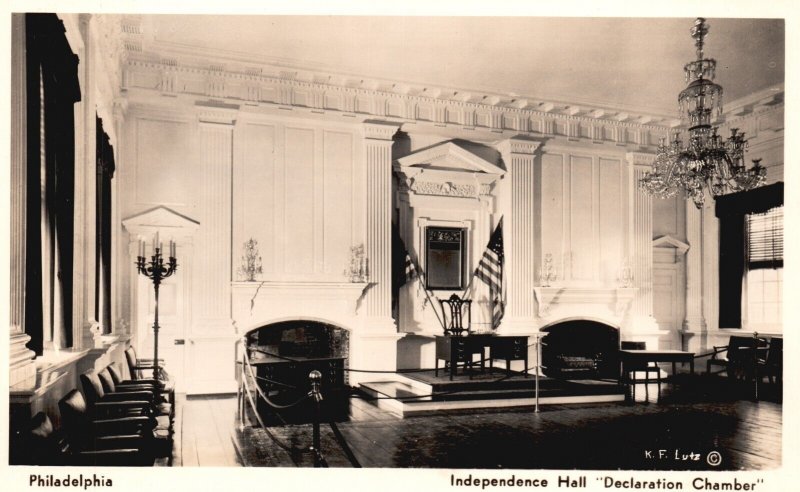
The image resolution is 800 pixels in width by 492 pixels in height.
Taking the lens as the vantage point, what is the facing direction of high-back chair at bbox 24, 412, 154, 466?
facing to the right of the viewer

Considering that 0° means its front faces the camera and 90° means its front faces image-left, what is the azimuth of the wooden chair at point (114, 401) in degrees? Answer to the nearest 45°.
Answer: approximately 270°

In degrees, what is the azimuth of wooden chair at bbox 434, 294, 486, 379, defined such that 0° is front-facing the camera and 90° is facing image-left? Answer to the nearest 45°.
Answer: approximately 0°

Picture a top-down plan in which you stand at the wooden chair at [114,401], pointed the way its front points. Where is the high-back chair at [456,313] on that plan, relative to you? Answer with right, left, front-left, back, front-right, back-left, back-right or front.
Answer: front-left

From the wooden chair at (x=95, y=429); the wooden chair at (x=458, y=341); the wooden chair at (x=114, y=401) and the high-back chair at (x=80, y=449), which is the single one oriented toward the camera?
the wooden chair at (x=458, y=341)

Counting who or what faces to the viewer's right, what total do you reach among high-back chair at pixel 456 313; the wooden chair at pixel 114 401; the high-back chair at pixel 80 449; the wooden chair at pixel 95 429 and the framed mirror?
3
